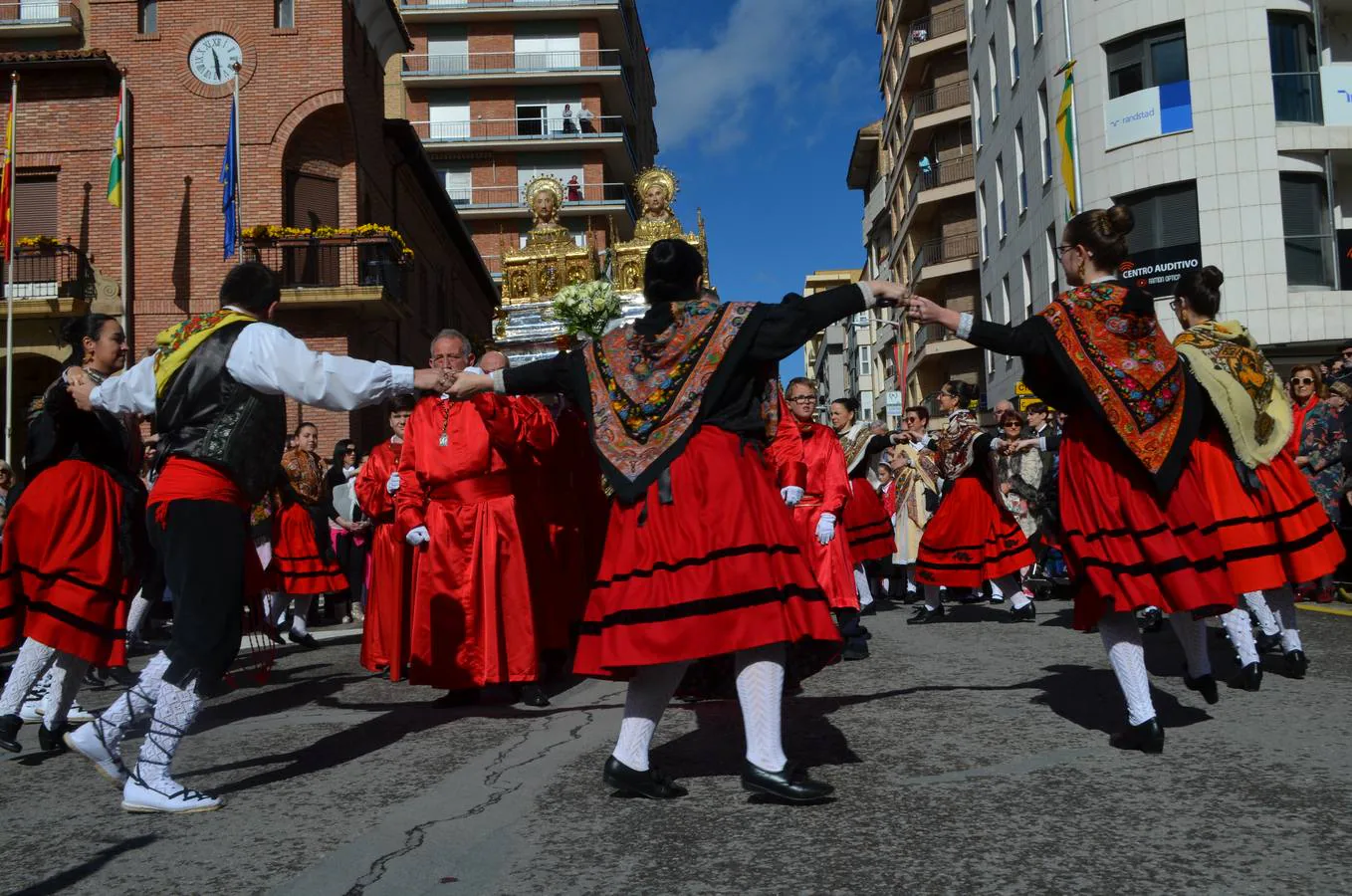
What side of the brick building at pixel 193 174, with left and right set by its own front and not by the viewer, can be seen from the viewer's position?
front

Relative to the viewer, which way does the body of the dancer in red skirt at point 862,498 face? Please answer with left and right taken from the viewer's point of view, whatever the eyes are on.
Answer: facing the viewer and to the left of the viewer

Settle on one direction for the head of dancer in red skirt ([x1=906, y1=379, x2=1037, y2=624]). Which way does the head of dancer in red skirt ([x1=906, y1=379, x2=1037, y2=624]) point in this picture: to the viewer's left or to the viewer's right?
to the viewer's left

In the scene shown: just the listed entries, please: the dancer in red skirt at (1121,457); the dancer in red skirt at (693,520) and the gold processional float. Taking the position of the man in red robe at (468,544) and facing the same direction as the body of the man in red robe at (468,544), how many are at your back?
1

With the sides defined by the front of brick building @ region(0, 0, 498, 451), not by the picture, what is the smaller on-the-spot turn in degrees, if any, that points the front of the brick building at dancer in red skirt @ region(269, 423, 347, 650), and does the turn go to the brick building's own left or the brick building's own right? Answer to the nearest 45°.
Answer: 0° — it already faces them

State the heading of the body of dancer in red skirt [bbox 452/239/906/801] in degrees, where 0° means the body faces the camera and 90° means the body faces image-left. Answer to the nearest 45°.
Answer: approximately 225°

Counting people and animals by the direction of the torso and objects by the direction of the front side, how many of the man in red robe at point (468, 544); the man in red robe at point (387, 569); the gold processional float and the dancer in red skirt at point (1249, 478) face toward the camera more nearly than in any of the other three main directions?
3

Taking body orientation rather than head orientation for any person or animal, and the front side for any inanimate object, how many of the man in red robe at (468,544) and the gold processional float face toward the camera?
2

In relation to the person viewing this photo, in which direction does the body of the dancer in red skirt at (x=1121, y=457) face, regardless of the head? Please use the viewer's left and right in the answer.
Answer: facing away from the viewer and to the left of the viewer

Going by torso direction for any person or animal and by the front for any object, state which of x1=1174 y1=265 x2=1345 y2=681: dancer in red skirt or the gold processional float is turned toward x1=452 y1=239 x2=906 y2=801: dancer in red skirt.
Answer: the gold processional float

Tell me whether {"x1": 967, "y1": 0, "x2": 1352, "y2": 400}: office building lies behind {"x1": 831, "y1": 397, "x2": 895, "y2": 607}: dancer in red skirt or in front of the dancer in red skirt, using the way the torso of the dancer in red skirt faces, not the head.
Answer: behind

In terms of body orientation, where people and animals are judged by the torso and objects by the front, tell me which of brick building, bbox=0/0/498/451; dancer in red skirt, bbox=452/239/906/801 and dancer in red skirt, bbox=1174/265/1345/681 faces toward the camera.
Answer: the brick building

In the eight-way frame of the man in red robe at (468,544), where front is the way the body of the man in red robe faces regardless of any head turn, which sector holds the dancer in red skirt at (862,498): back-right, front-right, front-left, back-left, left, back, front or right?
back-left

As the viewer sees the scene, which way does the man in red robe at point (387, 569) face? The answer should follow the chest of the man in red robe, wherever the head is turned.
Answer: toward the camera

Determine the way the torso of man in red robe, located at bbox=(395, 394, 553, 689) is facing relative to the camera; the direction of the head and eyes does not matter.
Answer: toward the camera
